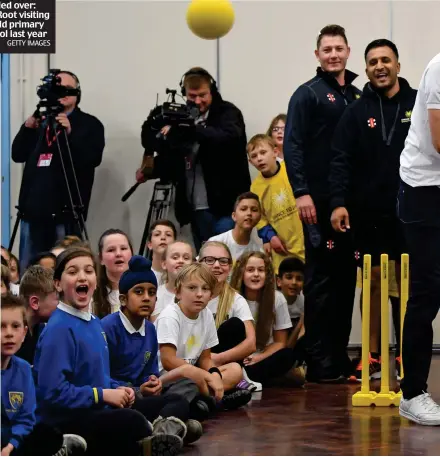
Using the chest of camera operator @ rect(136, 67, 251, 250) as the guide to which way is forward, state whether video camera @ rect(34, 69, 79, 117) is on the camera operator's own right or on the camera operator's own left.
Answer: on the camera operator's own right

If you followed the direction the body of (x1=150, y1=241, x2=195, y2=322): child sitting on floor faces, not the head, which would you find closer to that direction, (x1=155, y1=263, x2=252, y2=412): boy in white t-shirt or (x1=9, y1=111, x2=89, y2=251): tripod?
the boy in white t-shirt

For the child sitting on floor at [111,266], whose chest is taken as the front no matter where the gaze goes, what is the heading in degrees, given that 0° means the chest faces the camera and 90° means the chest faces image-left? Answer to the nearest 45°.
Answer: approximately 315°

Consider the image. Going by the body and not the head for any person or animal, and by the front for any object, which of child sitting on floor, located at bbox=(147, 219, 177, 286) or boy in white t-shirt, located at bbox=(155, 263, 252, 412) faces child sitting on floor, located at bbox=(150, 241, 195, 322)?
child sitting on floor, located at bbox=(147, 219, 177, 286)

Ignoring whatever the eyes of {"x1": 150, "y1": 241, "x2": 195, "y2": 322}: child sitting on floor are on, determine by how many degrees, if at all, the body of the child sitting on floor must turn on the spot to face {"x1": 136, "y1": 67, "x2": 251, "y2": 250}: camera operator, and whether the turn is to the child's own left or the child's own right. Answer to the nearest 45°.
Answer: approximately 135° to the child's own left

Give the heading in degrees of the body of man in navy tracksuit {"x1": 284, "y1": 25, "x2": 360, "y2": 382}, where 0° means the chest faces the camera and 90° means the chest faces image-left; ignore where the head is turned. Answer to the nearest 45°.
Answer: approximately 315°
